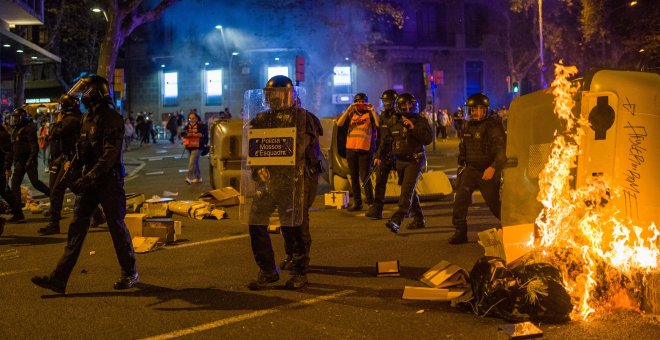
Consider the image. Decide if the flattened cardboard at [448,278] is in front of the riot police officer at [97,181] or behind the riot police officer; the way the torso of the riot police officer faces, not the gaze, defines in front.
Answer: behind

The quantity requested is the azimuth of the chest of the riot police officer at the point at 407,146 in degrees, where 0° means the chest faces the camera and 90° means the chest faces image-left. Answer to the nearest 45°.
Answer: approximately 45°

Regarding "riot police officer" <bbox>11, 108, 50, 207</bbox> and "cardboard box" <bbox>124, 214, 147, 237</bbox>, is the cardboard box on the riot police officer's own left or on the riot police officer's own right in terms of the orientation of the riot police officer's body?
on the riot police officer's own left

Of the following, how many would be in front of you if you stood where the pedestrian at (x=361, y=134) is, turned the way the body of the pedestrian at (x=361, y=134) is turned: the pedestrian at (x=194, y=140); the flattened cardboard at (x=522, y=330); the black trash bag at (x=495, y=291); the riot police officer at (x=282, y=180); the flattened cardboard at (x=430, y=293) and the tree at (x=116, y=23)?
4

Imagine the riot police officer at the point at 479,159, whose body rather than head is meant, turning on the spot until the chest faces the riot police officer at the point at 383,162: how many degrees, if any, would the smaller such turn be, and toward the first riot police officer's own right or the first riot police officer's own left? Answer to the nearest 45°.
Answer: approximately 90° to the first riot police officer's own right

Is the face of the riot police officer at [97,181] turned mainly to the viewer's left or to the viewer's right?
to the viewer's left

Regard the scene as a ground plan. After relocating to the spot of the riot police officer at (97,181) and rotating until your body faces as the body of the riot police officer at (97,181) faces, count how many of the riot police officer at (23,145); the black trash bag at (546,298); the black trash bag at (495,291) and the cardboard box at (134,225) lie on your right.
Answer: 2

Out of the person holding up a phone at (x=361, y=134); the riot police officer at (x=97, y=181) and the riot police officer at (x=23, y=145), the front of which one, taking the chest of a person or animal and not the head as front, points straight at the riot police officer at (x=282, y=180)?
the person holding up a phone

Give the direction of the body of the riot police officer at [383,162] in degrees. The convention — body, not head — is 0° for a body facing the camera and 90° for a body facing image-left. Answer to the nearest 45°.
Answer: approximately 45°

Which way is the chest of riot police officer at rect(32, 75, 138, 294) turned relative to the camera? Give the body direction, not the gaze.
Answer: to the viewer's left

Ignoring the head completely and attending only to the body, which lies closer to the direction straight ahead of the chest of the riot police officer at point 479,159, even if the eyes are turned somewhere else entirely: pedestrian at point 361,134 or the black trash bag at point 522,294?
the black trash bag
